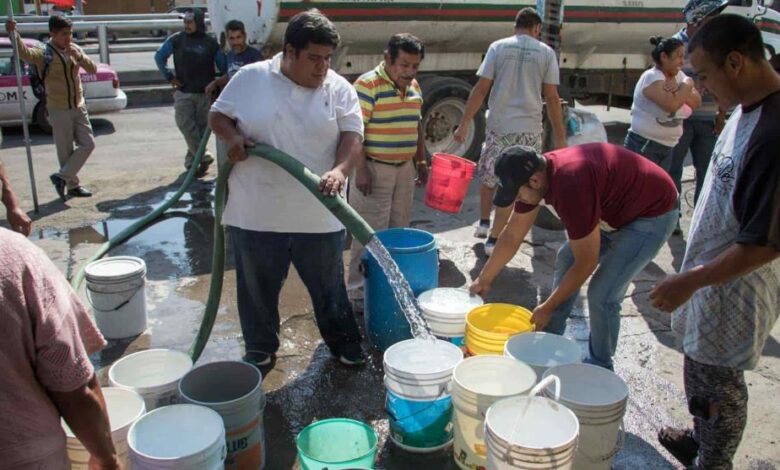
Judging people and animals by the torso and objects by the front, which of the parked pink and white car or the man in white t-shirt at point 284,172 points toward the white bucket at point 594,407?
the man in white t-shirt

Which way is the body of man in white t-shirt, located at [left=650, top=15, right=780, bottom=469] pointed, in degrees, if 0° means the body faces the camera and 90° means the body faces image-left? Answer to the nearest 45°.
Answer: approximately 90°

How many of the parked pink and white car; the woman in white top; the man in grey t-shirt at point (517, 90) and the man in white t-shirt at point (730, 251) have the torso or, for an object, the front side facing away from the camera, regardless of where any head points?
1

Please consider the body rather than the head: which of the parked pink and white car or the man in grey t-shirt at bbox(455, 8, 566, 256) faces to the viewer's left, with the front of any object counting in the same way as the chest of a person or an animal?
the parked pink and white car

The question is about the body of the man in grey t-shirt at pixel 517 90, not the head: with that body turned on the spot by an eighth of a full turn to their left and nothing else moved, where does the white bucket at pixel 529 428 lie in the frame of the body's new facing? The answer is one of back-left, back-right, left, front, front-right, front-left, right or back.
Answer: back-left

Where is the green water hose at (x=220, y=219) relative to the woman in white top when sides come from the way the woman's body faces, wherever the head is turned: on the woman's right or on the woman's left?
on the woman's right

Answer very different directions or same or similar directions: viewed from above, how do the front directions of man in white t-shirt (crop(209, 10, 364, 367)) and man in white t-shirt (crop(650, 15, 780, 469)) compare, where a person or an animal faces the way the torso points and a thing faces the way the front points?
very different directions

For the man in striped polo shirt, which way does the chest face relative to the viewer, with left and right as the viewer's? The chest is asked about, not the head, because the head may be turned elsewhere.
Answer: facing the viewer and to the right of the viewer

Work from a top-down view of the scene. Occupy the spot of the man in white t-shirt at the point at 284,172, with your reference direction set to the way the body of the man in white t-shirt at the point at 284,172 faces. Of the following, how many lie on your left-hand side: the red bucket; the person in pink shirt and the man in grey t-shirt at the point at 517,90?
2

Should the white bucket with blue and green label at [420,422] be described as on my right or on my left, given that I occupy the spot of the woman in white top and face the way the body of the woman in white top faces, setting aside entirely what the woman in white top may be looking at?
on my right

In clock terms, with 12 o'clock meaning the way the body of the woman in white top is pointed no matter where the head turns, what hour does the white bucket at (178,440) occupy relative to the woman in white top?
The white bucket is roughly at 2 o'clock from the woman in white top.

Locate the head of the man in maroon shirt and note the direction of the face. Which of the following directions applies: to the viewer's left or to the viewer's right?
to the viewer's left

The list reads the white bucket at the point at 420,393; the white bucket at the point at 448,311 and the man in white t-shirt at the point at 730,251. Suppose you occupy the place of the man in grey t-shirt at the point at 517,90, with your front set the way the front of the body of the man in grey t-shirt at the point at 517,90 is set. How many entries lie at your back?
3

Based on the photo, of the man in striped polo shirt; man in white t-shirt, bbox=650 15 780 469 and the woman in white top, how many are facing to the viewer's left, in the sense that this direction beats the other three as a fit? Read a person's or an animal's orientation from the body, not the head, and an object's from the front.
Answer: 1

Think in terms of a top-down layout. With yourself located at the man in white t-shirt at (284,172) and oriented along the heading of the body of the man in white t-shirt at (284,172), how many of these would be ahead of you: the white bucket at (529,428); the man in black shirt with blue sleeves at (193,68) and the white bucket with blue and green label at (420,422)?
2

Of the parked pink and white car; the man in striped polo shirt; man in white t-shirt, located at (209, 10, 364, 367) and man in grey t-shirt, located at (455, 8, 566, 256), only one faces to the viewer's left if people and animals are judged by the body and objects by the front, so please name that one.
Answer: the parked pink and white car
